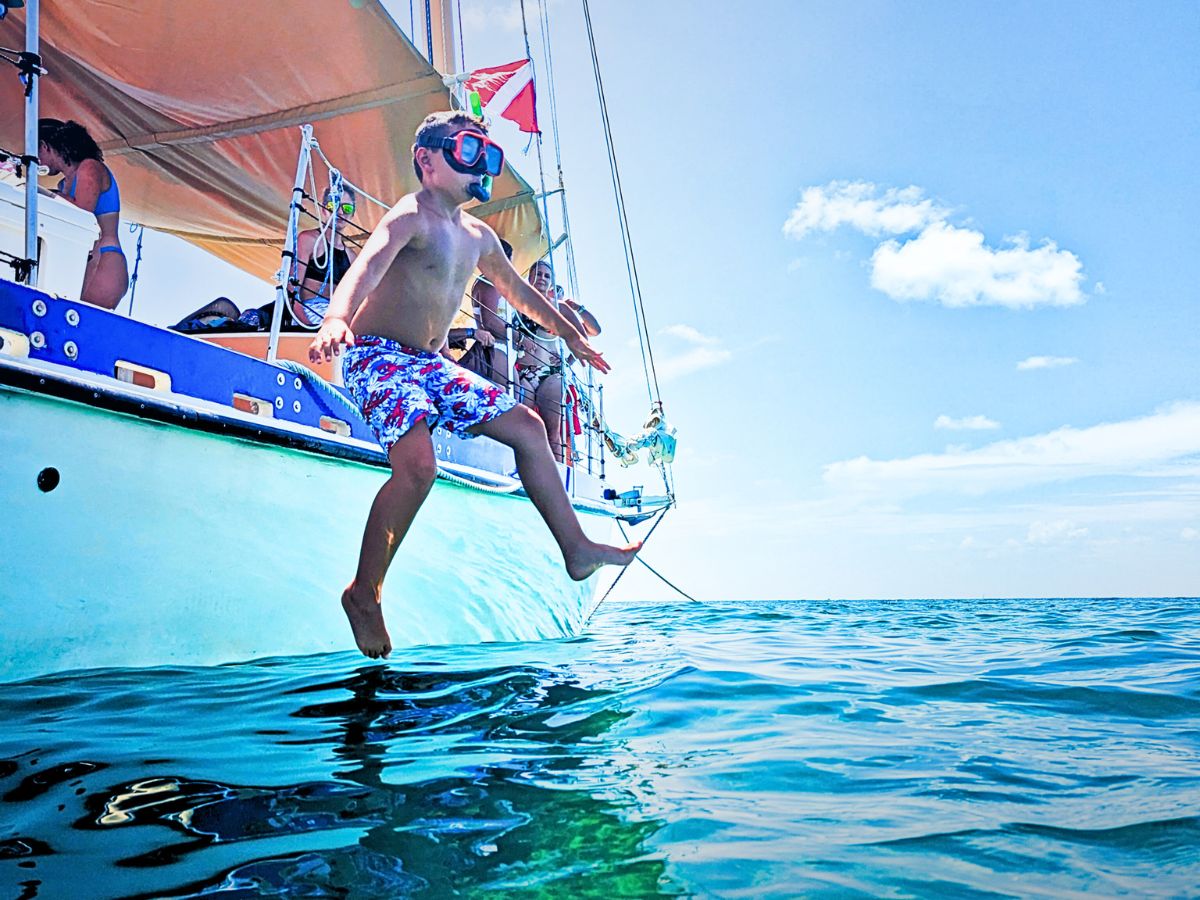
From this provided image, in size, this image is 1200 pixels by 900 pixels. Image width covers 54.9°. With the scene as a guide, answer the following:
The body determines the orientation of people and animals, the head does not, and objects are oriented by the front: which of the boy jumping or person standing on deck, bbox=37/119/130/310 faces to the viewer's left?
the person standing on deck

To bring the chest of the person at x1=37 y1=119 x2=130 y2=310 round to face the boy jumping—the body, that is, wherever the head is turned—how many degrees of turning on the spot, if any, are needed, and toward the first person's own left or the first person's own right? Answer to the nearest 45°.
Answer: approximately 135° to the first person's own left

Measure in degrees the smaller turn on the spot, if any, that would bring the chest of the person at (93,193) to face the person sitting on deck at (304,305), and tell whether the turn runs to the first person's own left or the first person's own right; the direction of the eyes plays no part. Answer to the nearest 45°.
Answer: approximately 180°

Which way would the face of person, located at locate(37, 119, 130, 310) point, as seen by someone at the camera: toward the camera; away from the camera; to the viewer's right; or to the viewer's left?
to the viewer's left

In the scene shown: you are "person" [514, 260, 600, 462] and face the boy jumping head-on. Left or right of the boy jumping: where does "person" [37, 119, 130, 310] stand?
right

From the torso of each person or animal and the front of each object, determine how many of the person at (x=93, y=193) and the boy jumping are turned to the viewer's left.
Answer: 1

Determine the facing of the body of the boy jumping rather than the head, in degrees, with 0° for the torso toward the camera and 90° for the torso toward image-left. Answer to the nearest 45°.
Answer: approximately 315°

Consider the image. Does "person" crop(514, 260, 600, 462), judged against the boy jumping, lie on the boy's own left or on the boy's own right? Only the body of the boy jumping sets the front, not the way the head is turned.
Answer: on the boy's own left

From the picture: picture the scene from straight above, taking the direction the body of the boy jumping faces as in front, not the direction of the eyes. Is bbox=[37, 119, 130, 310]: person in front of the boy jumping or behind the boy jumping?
behind

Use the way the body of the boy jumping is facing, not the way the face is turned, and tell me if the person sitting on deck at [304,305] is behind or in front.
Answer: behind

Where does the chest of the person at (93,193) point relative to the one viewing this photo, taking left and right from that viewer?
facing to the left of the viewer
